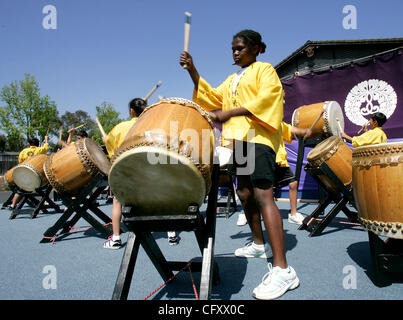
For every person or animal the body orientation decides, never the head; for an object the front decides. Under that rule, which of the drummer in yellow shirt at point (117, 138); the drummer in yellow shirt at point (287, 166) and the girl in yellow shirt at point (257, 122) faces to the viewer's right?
the drummer in yellow shirt at point (287, 166)

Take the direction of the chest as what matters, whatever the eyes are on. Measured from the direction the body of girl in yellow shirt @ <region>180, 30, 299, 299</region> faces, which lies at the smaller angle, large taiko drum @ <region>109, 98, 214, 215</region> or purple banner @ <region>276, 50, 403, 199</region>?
the large taiko drum

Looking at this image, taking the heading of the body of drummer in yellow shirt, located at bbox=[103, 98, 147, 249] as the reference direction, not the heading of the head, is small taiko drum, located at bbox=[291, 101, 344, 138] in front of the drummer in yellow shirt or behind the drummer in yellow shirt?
behind

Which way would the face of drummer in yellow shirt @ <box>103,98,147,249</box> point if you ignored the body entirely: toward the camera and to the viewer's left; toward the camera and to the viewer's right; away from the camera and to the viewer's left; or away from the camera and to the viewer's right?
away from the camera and to the viewer's left

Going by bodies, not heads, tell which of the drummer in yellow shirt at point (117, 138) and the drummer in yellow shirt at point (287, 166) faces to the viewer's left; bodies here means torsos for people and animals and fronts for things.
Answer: the drummer in yellow shirt at point (117, 138)

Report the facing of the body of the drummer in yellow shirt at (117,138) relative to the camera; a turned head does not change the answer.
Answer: to the viewer's left

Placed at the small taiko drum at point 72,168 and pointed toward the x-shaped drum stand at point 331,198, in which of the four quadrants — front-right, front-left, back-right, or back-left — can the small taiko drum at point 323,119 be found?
front-left

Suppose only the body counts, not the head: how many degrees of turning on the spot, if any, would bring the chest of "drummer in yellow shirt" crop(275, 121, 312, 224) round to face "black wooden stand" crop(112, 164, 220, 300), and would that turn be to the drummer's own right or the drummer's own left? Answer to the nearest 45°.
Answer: approximately 90° to the drummer's own right

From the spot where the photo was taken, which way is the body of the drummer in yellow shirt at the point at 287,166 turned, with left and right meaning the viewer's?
facing to the right of the viewer
